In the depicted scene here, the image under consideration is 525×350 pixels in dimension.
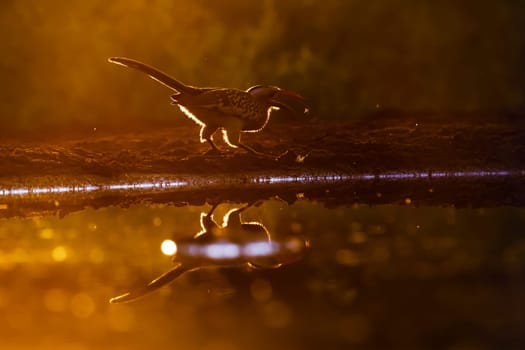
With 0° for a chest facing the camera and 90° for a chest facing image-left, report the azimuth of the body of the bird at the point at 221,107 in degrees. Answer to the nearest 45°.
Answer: approximately 270°
